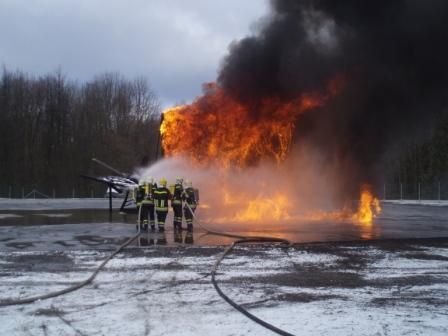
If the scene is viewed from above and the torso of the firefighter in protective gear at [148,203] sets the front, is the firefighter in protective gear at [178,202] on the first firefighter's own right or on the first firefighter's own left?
on the first firefighter's own right

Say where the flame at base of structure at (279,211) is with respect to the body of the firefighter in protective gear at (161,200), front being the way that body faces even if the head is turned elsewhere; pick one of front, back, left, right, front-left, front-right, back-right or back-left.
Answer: front-right

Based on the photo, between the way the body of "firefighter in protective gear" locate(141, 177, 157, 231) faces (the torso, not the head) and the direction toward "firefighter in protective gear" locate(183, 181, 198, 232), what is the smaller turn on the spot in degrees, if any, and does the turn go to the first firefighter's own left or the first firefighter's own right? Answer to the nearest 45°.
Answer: approximately 90° to the first firefighter's own right

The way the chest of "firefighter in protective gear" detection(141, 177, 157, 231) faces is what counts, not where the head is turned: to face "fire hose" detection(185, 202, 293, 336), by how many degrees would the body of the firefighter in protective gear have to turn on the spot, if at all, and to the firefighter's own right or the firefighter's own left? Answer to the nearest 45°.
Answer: approximately 180°

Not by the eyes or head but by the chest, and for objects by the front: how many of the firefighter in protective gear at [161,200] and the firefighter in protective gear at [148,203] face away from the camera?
2

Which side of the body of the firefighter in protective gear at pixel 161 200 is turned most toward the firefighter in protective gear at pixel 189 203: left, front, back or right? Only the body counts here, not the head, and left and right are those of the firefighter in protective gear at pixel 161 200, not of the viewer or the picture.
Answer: right

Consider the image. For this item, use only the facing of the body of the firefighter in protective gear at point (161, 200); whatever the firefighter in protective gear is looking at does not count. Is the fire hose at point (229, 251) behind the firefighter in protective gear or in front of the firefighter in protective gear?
behind

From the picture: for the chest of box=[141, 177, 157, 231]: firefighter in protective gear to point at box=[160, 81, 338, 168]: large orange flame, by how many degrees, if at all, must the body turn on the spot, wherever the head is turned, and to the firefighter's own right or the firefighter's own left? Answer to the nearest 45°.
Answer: approximately 45° to the firefighter's own right

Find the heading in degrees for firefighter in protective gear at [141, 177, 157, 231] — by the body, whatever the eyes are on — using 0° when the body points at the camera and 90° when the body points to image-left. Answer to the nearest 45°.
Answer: approximately 180°

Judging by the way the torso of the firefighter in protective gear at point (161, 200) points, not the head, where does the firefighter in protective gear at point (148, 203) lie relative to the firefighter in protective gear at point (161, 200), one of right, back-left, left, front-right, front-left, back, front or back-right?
front-left

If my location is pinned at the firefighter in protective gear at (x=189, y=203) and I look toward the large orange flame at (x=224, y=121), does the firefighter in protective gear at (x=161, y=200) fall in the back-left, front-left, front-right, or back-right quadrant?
back-left

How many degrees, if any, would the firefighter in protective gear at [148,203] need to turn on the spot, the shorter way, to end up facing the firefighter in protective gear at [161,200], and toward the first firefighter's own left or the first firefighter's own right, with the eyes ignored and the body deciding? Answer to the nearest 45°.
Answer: approximately 135° to the first firefighter's own right

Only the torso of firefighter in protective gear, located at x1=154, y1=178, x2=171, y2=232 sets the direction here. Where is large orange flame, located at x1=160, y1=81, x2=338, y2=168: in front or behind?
in front

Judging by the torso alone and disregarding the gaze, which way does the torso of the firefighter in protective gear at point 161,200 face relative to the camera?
away from the camera

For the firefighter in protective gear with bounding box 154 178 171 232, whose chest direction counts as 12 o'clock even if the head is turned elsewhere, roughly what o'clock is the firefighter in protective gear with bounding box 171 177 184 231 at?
the firefighter in protective gear with bounding box 171 177 184 231 is roughly at 2 o'clock from the firefighter in protective gear with bounding box 154 178 171 232.
